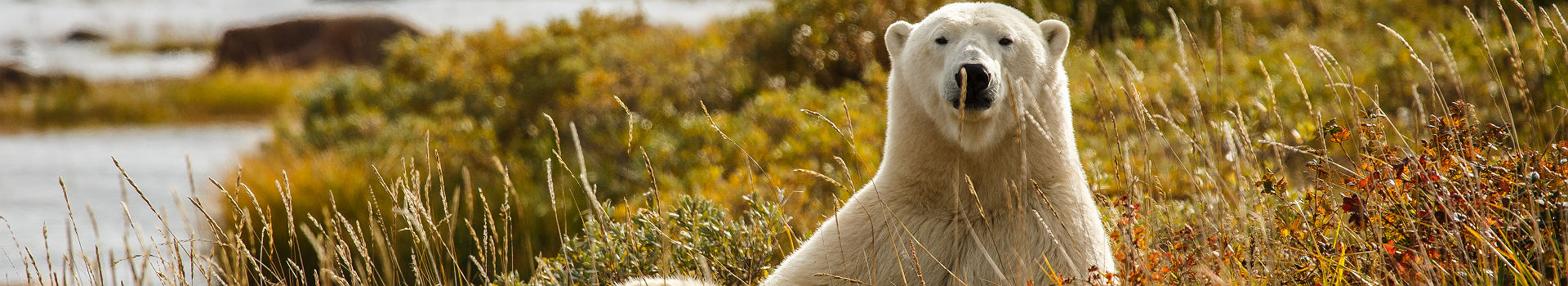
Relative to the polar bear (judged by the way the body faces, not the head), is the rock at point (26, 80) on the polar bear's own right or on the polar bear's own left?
on the polar bear's own right

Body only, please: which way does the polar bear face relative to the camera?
toward the camera

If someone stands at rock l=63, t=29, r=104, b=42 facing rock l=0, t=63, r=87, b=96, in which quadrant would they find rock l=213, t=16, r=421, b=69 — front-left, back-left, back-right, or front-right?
front-left

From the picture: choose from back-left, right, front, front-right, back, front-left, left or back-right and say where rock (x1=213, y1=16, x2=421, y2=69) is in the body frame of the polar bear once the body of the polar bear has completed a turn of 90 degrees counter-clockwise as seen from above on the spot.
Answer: back-left

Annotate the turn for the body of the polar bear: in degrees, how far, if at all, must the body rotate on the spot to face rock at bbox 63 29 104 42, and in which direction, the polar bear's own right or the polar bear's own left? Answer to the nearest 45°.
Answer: approximately 135° to the polar bear's own right
